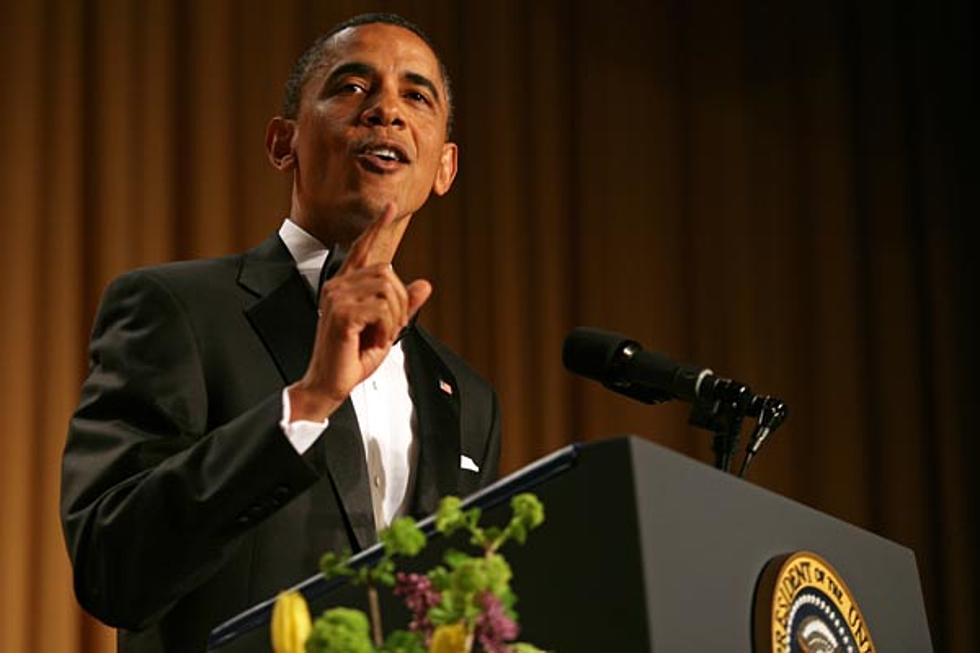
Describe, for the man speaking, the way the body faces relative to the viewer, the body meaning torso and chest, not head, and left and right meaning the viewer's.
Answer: facing the viewer and to the right of the viewer

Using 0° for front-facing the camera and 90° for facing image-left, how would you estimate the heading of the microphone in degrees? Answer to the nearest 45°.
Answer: approximately 90°

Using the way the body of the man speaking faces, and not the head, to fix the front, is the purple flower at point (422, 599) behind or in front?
in front

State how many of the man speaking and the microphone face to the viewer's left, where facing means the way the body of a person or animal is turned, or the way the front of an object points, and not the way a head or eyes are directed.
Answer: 1

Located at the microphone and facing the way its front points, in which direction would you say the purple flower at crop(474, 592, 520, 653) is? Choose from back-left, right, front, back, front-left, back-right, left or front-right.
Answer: left

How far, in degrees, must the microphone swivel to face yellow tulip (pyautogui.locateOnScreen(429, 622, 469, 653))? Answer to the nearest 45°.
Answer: approximately 90° to its left

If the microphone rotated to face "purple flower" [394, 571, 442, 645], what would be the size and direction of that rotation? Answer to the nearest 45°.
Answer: approximately 90° to its left
